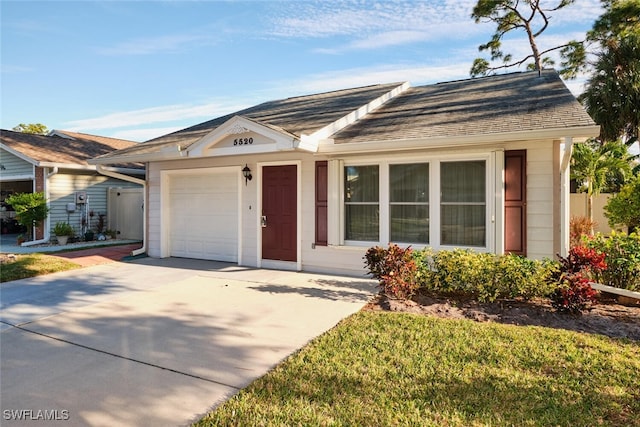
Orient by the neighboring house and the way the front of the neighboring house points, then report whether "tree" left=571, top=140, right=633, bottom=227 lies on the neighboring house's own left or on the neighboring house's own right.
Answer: on the neighboring house's own left

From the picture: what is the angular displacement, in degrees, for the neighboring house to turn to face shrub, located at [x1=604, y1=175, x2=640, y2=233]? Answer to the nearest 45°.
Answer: approximately 90° to its left

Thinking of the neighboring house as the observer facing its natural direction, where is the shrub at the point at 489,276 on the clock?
The shrub is roughly at 10 o'clock from the neighboring house.

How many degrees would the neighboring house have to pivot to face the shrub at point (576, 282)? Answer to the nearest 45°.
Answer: approximately 45° to its left

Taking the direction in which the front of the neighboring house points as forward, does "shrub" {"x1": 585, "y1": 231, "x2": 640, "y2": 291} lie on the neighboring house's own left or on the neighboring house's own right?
on the neighboring house's own left

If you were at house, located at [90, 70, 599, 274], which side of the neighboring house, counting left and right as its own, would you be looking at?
left

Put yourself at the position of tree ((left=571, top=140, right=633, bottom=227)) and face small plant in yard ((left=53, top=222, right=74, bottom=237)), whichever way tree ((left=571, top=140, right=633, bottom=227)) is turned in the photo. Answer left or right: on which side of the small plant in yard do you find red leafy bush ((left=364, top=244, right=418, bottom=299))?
left

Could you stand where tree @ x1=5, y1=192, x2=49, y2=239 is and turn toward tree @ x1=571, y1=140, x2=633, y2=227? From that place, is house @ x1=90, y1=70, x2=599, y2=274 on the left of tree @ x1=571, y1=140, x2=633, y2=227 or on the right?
right

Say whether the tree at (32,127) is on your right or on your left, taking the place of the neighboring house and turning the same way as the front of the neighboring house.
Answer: on your right

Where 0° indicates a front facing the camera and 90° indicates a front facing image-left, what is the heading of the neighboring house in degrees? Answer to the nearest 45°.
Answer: approximately 45°

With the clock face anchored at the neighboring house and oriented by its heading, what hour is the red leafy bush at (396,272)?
The red leafy bush is roughly at 10 o'clock from the neighboring house.
